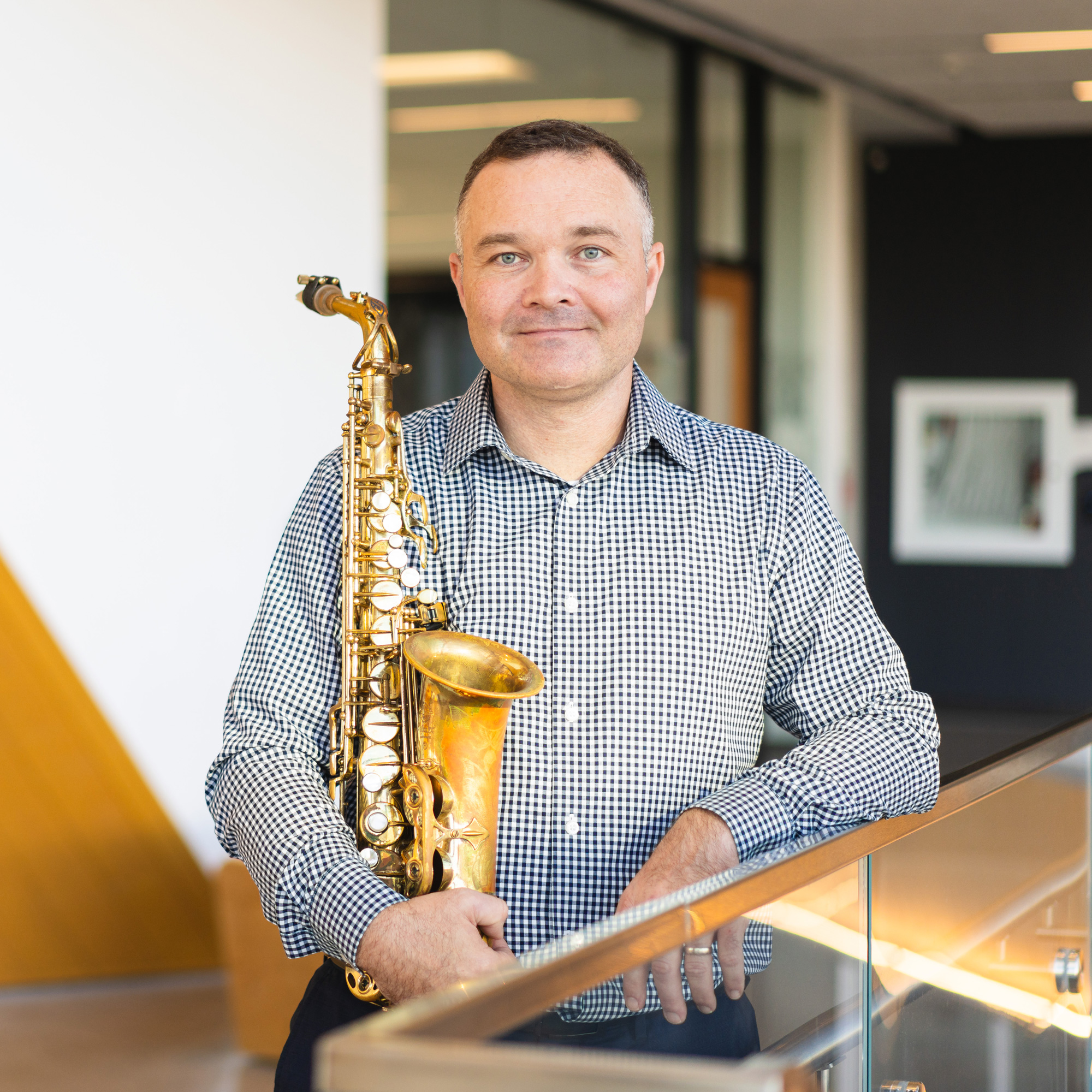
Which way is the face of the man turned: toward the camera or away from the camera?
toward the camera

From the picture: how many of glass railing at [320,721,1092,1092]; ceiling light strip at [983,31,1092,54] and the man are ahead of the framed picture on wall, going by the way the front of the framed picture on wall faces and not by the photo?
3

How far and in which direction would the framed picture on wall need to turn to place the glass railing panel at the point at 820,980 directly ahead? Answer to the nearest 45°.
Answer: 0° — it already faces it

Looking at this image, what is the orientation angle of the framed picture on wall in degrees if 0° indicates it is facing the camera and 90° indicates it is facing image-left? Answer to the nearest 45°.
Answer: approximately 0°

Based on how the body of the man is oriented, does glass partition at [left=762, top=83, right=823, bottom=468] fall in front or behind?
behind

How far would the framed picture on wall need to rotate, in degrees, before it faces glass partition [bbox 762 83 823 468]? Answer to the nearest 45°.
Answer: approximately 45° to its right

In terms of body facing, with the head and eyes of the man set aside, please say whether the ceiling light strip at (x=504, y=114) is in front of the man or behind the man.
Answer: behind

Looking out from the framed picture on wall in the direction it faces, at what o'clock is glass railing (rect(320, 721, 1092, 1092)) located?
The glass railing is roughly at 12 o'clock from the framed picture on wall.

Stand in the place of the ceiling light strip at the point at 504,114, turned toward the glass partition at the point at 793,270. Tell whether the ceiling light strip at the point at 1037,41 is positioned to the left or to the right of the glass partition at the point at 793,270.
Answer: right

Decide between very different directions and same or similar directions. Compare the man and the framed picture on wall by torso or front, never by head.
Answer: same or similar directions

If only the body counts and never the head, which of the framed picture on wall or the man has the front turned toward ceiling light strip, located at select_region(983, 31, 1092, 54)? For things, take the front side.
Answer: the framed picture on wall

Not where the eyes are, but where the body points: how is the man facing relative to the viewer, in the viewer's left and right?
facing the viewer

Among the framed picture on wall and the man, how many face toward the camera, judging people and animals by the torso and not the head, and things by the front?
2
